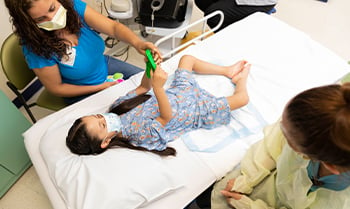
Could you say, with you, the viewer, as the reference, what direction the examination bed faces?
facing away from the viewer and to the right of the viewer
